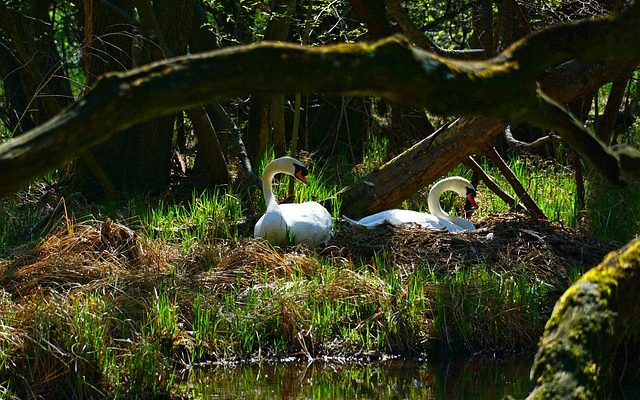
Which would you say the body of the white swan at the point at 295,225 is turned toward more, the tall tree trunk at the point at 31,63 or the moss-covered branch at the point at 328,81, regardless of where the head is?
the tall tree trunk

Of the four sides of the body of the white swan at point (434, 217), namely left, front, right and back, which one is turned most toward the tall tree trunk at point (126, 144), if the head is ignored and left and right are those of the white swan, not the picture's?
back

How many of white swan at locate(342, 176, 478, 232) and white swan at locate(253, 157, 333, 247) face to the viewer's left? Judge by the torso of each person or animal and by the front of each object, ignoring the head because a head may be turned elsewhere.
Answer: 1

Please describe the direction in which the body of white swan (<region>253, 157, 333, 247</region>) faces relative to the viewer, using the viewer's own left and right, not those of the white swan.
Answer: facing to the left of the viewer

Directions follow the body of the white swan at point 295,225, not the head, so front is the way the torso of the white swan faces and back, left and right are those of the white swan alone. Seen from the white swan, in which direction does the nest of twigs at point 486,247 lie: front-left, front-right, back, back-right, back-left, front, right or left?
back

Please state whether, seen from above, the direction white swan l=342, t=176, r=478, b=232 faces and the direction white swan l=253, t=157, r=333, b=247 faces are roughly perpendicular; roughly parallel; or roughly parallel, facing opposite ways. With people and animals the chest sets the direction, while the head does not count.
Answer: roughly parallel, facing opposite ways

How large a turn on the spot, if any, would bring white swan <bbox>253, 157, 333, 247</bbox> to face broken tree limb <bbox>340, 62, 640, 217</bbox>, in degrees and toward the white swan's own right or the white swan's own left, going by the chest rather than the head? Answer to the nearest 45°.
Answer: approximately 135° to the white swan's own right

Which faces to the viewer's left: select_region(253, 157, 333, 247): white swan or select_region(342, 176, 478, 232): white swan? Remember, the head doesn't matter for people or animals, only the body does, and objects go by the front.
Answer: select_region(253, 157, 333, 247): white swan

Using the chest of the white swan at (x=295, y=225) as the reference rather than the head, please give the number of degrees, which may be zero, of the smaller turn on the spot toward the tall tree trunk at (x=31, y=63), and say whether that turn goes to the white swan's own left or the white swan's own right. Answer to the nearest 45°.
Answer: approximately 45° to the white swan's own right

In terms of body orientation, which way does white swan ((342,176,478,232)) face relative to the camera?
to the viewer's right

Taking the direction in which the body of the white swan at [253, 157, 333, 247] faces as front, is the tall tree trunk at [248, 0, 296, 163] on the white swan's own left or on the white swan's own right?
on the white swan's own right

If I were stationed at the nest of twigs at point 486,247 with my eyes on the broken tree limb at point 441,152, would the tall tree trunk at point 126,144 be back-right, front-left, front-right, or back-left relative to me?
front-left

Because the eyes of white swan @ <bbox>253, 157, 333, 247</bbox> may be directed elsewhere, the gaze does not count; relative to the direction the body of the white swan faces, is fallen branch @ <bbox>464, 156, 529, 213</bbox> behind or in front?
behind

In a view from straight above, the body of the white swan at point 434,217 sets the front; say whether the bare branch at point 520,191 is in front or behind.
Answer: in front
